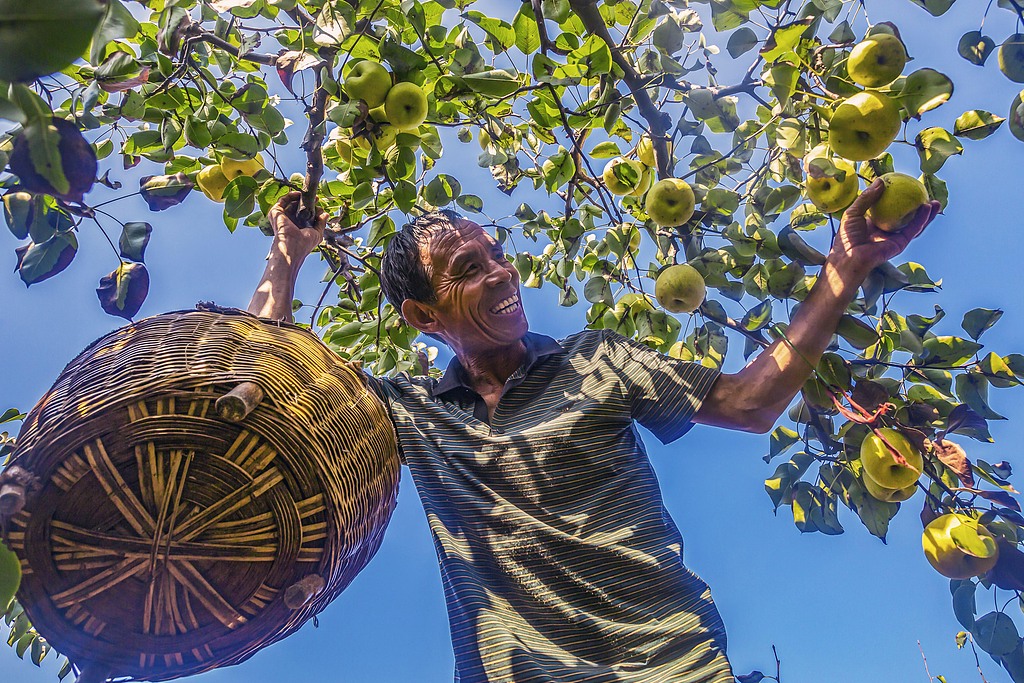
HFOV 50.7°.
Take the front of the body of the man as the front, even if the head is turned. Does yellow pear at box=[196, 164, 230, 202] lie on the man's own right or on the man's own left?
on the man's own right

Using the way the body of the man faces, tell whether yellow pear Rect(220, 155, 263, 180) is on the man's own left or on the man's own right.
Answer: on the man's own right

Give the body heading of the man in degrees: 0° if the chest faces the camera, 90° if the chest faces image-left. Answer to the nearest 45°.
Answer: approximately 0°

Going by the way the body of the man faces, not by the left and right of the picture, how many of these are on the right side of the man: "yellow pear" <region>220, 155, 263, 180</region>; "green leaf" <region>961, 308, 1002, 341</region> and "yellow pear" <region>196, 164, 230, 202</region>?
2

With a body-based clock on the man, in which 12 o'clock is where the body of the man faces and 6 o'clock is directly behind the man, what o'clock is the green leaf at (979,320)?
The green leaf is roughly at 9 o'clock from the man.

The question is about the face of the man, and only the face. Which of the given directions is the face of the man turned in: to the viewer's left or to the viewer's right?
to the viewer's right
